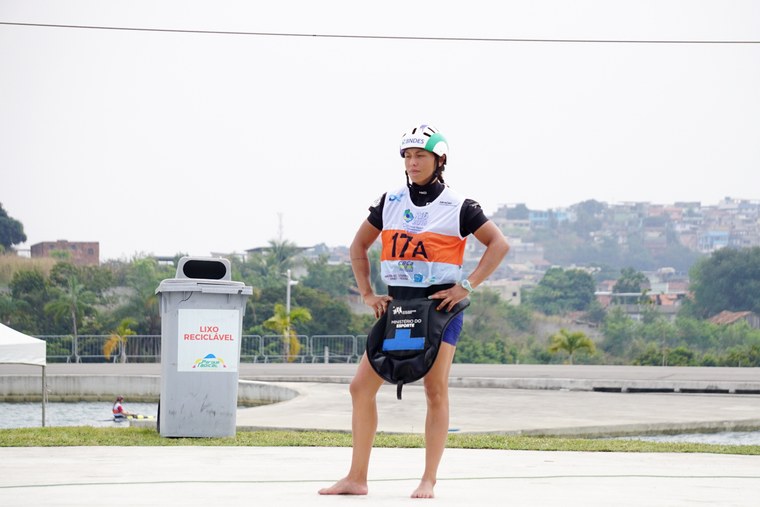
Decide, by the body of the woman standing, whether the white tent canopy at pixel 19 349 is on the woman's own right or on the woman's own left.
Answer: on the woman's own right

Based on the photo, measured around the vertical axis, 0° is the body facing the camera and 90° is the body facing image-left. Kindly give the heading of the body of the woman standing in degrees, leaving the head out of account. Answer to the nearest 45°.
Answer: approximately 45°

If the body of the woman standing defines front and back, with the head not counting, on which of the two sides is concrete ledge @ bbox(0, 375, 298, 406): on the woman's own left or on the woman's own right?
on the woman's own right

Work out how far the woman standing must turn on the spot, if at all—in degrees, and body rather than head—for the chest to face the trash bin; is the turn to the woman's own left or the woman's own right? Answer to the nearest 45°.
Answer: approximately 90° to the woman's own right

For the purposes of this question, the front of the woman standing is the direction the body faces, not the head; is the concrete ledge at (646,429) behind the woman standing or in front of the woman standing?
behind
